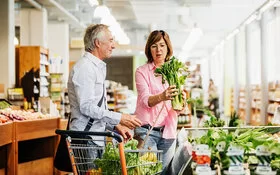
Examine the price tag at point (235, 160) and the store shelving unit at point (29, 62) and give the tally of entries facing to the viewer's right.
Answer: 1

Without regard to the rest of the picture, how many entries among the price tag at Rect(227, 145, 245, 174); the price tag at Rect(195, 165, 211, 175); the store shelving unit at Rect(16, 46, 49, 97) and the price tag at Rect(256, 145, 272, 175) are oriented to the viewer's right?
1

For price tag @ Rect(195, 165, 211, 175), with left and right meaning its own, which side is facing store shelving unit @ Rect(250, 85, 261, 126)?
back

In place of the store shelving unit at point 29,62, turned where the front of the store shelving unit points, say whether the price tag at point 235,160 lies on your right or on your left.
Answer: on your right

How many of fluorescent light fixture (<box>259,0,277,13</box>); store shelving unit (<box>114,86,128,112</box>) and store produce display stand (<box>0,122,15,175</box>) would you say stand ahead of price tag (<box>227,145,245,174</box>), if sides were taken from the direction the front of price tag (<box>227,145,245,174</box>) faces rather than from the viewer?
0

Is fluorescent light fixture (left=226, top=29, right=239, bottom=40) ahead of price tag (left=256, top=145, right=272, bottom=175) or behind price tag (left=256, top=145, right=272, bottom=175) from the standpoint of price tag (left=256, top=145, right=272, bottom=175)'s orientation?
behind

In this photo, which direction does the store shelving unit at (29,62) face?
to the viewer's right

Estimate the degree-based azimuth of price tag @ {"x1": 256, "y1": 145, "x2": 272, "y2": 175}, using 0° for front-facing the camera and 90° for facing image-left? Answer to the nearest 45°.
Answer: approximately 0°

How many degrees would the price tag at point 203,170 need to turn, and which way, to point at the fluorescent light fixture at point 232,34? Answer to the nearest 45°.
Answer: approximately 180°

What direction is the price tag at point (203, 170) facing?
toward the camera

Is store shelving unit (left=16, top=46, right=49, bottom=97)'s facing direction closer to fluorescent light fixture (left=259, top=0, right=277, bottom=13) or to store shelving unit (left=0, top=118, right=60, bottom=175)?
the fluorescent light fixture

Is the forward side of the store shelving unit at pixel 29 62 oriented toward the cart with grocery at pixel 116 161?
no

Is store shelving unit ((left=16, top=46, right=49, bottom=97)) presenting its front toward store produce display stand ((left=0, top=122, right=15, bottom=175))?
no

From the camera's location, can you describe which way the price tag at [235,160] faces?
facing the viewer
